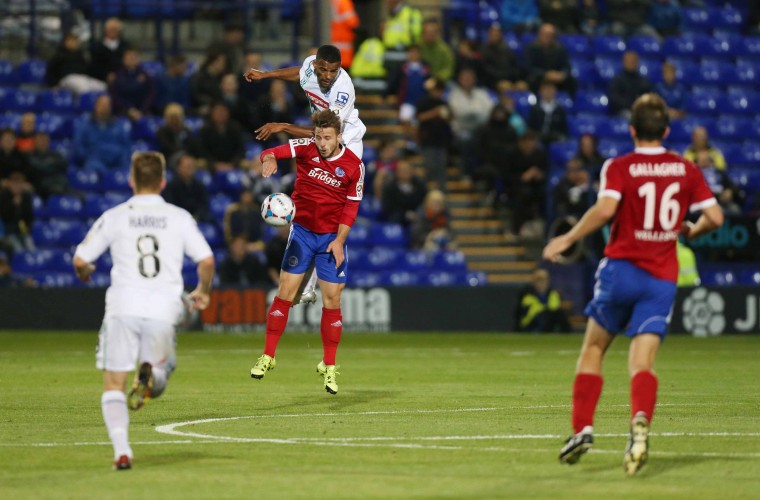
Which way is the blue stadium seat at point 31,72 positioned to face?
toward the camera

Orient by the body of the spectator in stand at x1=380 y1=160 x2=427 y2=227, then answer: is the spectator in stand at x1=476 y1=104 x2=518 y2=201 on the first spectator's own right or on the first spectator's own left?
on the first spectator's own left

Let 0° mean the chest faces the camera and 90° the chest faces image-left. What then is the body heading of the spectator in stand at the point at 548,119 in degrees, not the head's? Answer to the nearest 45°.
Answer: approximately 0°

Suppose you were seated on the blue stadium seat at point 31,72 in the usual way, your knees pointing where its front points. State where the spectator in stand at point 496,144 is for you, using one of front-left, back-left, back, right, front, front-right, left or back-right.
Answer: left

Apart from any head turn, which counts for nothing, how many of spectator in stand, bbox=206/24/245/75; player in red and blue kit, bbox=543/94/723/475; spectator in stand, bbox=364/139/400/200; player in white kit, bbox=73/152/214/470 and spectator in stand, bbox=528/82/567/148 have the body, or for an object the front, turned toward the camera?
3

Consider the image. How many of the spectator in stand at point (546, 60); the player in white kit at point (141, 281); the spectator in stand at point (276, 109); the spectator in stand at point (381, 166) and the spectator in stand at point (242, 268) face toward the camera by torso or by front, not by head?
4

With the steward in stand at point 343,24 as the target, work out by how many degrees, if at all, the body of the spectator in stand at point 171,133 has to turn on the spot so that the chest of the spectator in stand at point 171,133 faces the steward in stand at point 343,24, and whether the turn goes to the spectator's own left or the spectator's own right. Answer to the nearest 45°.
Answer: approximately 135° to the spectator's own left

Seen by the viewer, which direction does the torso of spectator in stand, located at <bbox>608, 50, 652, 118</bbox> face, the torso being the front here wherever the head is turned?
toward the camera

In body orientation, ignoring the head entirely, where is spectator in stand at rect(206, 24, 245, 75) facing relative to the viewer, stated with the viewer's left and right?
facing the viewer

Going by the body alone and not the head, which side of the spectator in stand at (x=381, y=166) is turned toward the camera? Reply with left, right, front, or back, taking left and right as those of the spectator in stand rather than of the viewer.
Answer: front

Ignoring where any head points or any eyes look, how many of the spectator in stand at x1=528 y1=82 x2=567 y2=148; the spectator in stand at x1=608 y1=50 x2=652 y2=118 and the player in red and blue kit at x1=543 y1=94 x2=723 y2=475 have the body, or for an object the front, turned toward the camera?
2
